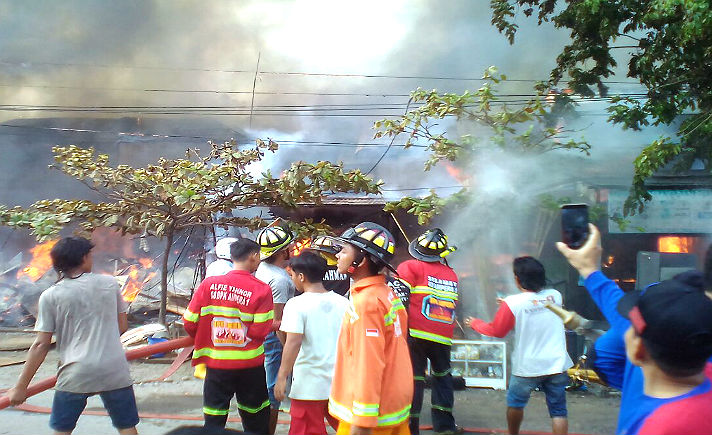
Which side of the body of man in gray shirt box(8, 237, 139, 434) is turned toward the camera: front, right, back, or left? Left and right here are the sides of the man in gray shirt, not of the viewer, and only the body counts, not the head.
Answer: back

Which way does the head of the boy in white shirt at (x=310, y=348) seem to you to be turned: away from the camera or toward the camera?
away from the camera

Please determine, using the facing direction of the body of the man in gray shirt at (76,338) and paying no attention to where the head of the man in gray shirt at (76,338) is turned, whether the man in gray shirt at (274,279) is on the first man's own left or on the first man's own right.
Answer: on the first man's own right

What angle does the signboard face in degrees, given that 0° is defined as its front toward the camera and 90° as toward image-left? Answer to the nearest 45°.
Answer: approximately 0°

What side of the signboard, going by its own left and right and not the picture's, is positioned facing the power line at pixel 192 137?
right
